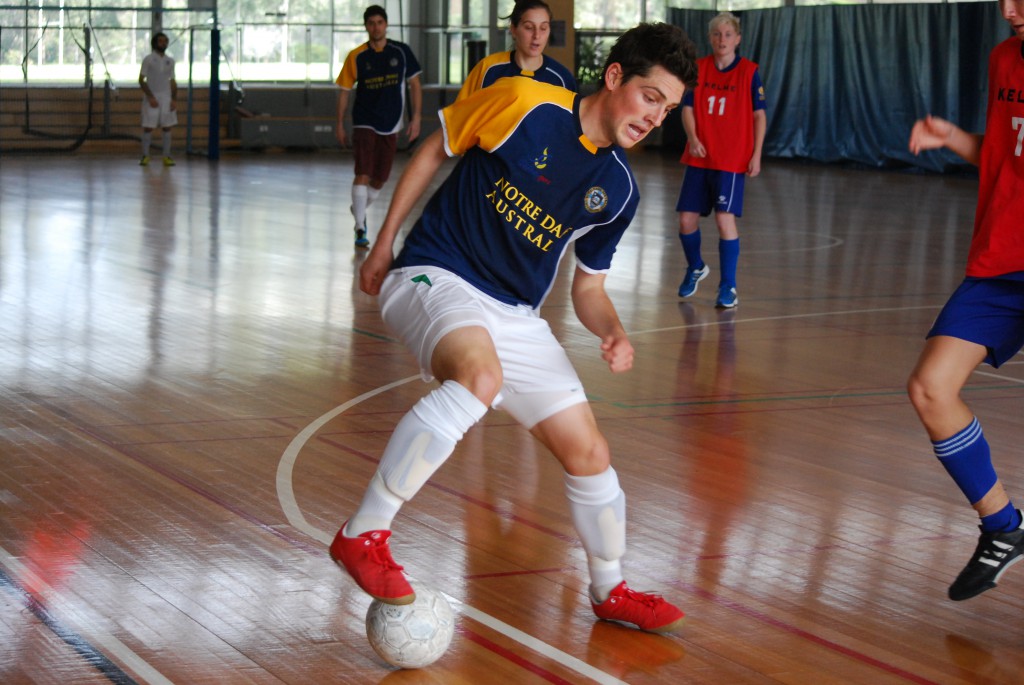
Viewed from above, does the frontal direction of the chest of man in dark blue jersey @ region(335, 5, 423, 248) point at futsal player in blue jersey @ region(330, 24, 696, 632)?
yes

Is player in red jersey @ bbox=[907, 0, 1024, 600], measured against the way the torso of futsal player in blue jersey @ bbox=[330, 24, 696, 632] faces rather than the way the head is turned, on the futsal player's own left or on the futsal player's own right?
on the futsal player's own left

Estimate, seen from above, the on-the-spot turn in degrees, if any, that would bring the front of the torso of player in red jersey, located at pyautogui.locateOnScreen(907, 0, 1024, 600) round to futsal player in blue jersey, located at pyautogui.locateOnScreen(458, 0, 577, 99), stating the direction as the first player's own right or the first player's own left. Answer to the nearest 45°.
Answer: approximately 90° to the first player's own right

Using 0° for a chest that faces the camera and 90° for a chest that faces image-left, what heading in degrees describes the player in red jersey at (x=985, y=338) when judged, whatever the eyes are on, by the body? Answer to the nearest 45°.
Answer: approximately 45°

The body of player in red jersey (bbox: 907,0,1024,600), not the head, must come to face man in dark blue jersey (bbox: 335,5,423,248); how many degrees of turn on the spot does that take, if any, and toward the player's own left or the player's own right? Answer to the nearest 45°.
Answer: approximately 90° to the player's own right

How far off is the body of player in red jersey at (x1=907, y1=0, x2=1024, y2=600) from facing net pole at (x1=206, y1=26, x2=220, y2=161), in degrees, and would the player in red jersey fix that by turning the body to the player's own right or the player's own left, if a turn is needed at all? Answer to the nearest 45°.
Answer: approximately 90° to the player's own right

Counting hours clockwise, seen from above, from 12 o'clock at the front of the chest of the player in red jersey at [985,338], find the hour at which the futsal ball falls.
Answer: The futsal ball is roughly at 12 o'clock from the player in red jersey.

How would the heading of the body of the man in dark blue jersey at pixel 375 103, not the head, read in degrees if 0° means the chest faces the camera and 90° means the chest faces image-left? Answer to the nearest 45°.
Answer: approximately 0°
